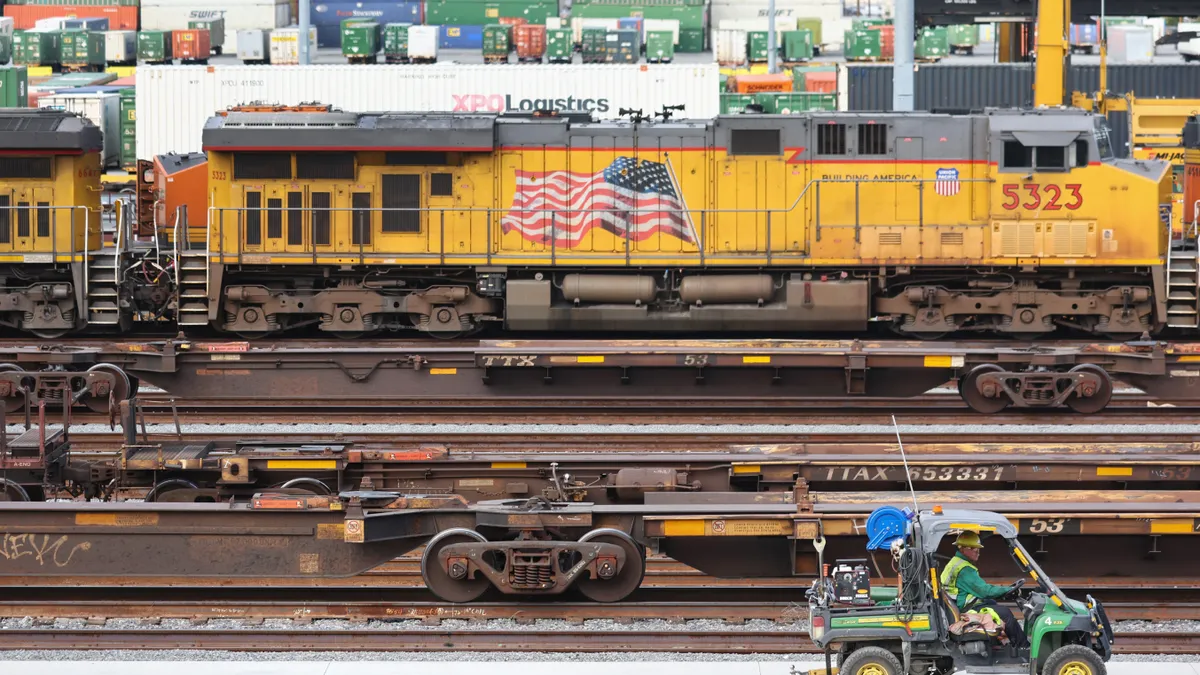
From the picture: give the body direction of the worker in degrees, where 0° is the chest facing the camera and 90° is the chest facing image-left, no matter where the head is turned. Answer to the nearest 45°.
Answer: approximately 270°

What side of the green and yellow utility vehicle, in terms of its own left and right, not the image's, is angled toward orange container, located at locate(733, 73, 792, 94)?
left

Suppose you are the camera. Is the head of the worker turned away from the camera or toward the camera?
toward the camera

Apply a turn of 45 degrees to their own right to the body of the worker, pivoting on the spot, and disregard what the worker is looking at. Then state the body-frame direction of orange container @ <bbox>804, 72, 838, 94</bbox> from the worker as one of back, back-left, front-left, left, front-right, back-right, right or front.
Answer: back-left

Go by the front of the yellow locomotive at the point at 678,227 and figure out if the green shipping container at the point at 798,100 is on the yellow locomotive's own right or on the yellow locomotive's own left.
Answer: on the yellow locomotive's own left

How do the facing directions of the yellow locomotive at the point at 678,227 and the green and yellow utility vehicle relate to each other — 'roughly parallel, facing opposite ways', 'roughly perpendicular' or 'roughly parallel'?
roughly parallel

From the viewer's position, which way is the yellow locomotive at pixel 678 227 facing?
facing to the right of the viewer

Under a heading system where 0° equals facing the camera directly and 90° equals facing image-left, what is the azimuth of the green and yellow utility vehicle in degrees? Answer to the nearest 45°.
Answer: approximately 270°
